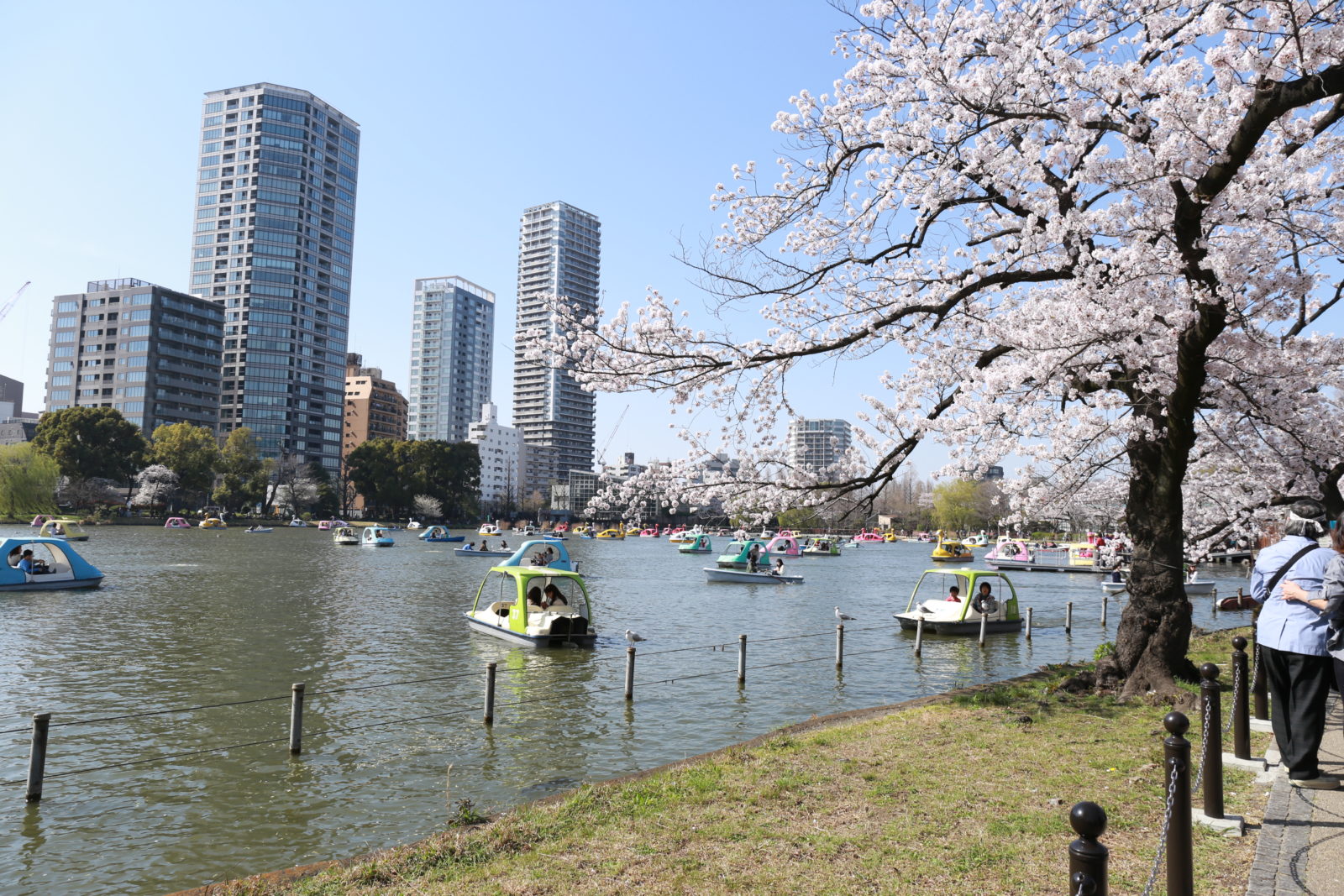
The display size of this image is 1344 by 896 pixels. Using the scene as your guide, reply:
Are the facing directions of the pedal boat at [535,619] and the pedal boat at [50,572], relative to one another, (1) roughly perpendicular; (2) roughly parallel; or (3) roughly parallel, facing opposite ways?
roughly perpendicular

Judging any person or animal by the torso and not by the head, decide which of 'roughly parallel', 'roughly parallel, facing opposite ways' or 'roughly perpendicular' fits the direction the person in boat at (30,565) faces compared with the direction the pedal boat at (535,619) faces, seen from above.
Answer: roughly perpendicular

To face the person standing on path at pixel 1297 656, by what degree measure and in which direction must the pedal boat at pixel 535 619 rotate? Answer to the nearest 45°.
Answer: approximately 135° to its left
